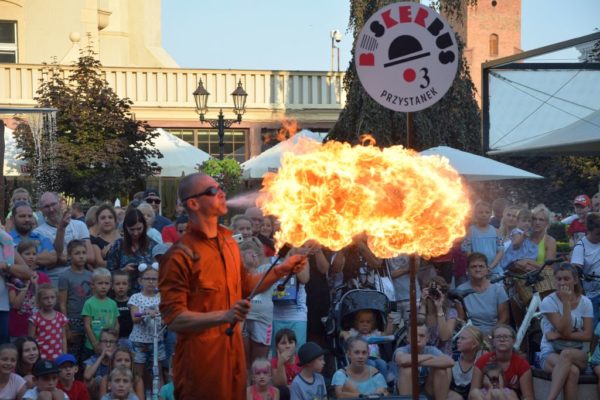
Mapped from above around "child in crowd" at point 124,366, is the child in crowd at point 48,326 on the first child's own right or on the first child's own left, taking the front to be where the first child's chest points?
on the first child's own right

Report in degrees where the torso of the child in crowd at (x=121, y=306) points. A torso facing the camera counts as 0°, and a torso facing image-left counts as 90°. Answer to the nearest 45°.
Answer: approximately 0°

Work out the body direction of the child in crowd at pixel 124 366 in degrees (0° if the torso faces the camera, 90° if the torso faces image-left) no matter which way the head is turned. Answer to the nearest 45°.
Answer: approximately 0°
